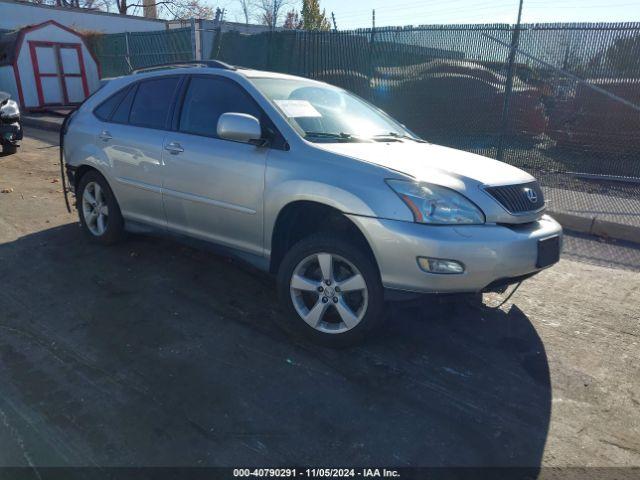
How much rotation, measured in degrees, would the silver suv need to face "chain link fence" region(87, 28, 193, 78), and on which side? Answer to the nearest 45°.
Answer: approximately 135° to its left

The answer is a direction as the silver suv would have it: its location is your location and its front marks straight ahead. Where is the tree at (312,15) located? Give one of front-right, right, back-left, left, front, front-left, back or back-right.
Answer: back-left

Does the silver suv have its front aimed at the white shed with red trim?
no

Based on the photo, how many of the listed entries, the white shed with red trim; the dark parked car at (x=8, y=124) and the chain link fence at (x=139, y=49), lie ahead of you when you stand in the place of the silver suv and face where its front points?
0

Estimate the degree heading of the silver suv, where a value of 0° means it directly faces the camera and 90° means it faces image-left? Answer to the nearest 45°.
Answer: approximately 315°

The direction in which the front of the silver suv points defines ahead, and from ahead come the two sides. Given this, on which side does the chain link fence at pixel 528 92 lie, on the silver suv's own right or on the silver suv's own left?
on the silver suv's own left

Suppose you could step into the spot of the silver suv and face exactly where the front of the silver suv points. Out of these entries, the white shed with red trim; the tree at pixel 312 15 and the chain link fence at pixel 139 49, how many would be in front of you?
0

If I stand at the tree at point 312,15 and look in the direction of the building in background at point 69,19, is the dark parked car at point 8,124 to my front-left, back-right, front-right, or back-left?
front-left

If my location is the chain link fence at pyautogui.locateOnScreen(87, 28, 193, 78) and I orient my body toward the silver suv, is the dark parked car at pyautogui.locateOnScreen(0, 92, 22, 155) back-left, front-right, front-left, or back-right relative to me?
front-right

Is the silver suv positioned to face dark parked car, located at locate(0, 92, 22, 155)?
no

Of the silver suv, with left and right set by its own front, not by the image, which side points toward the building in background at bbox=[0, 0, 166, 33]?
back

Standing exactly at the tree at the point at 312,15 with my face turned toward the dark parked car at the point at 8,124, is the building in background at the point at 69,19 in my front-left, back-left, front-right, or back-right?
front-right
